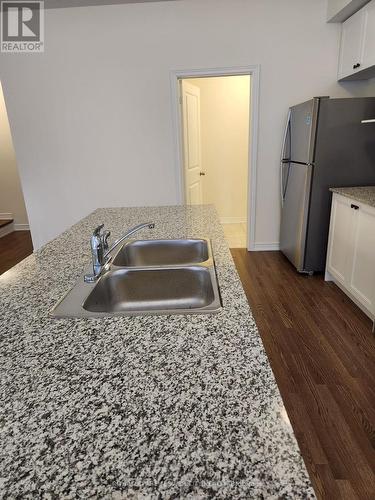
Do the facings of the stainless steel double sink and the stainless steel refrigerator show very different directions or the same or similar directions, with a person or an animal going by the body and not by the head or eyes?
very different directions

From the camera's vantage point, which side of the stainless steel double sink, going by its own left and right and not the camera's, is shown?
right

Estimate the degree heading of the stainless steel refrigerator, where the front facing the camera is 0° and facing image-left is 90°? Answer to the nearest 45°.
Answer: approximately 45°

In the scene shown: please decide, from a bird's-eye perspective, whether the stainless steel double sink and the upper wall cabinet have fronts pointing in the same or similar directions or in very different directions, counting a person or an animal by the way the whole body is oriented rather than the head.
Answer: very different directions

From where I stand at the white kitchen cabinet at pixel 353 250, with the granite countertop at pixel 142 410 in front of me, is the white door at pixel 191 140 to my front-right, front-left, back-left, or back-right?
back-right

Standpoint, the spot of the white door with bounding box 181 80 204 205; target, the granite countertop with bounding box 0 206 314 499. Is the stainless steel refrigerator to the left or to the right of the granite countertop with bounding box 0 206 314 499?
left

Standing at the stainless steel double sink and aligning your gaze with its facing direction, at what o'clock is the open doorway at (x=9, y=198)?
The open doorway is roughly at 8 o'clock from the stainless steel double sink.

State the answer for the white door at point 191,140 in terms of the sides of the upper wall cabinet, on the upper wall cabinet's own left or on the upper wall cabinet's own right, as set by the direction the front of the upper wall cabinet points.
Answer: on the upper wall cabinet's own right

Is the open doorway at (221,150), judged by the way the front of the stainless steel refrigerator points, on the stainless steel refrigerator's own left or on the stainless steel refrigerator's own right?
on the stainless steel refrigerator's own right
